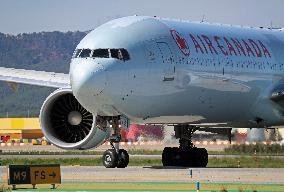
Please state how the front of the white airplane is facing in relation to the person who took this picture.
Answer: facing the viewer and to the left of the viewer

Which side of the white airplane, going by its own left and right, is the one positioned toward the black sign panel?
front

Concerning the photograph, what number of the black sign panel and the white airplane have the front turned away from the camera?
0

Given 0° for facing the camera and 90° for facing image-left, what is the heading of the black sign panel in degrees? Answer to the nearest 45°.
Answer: approximately 0°
